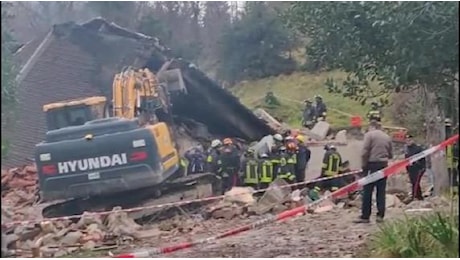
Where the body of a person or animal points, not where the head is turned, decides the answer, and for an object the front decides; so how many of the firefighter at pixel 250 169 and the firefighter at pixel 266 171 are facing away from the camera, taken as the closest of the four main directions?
2

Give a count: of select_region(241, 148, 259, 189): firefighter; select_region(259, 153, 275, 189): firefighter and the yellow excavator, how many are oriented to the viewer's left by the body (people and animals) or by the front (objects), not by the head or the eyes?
0

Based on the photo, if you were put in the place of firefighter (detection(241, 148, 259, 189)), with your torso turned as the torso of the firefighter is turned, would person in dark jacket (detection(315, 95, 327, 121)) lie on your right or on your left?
on your right

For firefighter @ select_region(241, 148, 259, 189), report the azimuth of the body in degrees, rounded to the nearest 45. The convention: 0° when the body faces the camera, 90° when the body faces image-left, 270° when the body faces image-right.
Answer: approximately 180°

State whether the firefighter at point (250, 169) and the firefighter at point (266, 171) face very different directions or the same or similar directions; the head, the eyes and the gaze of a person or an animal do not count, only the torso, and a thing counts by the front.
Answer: same or similar directions

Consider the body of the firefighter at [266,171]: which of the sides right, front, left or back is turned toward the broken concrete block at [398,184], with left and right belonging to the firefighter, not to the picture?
right

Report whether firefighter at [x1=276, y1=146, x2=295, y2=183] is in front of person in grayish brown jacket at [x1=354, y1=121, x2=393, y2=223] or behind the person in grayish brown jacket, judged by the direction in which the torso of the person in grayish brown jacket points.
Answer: in front

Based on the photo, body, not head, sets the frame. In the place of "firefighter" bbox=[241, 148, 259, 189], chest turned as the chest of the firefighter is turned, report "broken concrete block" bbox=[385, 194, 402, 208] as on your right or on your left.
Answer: on your right

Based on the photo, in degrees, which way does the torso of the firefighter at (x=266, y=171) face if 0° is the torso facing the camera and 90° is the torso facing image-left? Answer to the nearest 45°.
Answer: approximately 180°
